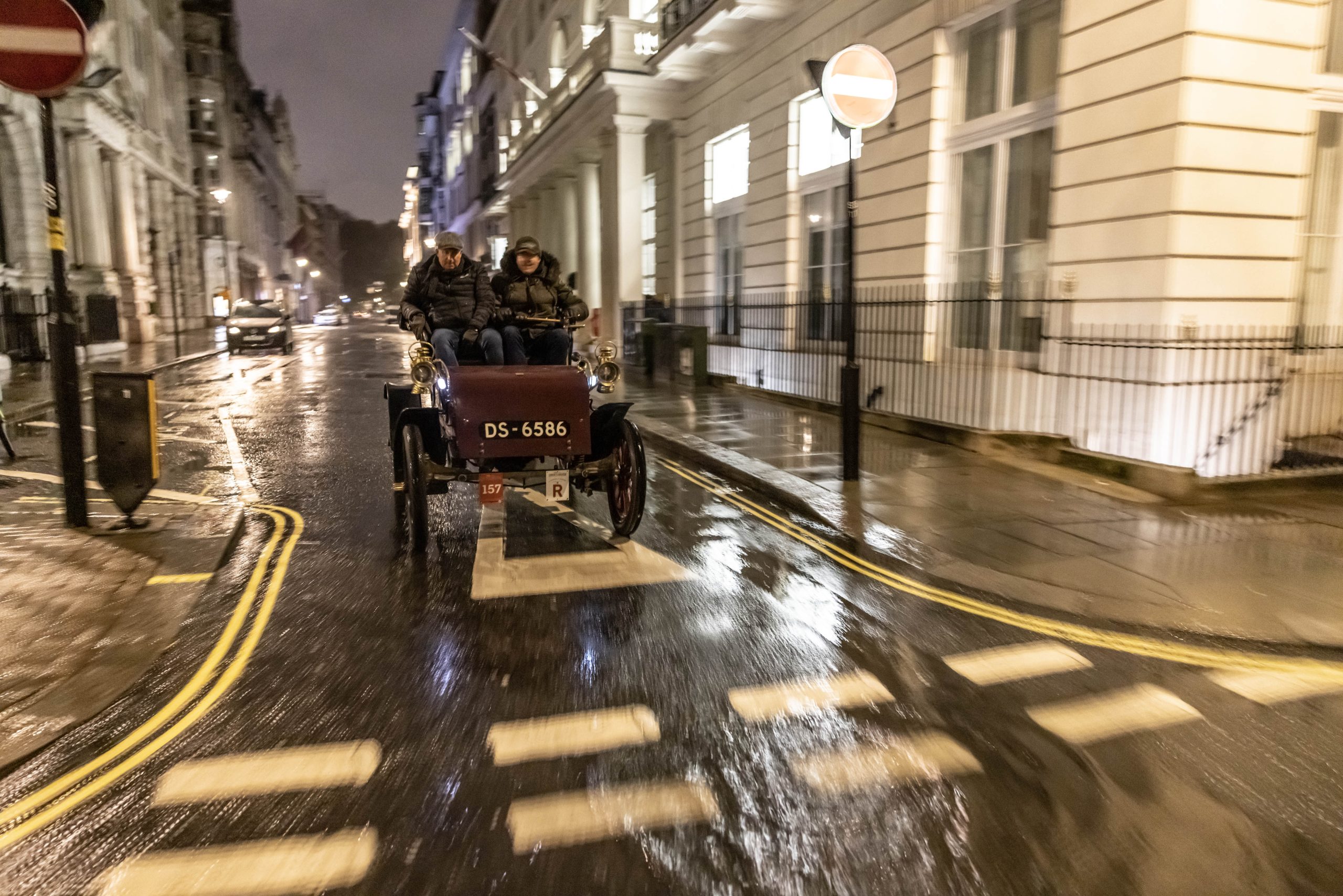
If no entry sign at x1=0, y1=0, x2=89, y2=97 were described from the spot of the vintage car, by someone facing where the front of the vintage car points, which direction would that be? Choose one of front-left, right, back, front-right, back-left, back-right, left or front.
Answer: right

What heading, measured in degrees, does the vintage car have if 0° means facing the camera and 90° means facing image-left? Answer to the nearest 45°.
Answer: approximately 0°

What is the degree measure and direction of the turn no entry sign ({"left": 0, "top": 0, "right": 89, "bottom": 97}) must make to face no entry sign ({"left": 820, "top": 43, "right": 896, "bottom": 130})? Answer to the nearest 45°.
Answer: approximately 90° to its left

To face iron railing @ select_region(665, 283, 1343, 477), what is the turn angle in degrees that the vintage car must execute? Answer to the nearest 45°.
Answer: approximately 90° to its left

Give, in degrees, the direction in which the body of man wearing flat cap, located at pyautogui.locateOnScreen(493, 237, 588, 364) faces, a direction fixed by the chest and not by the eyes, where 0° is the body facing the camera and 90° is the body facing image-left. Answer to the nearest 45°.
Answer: approximately 0°

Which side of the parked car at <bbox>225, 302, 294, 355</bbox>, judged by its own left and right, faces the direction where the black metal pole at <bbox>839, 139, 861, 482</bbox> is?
front

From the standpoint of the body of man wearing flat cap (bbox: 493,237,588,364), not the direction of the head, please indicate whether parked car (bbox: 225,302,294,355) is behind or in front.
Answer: behind
